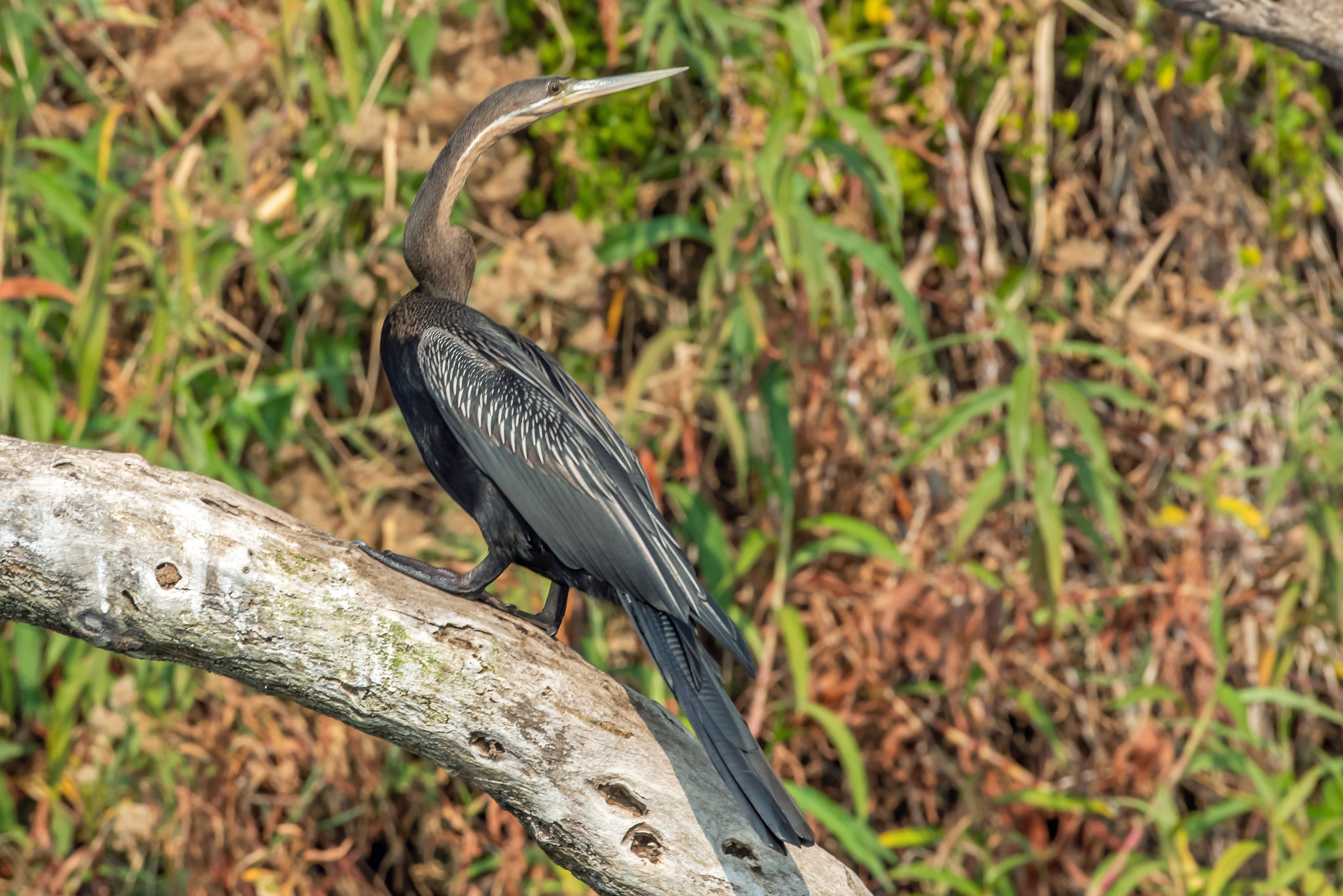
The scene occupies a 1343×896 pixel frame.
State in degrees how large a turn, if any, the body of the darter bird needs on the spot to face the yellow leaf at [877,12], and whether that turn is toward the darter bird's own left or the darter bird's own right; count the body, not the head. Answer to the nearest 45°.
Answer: approximately 90° to the darter bird's own right

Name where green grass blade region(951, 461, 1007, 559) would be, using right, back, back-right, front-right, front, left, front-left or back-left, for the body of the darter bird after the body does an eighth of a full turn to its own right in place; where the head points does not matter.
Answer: right

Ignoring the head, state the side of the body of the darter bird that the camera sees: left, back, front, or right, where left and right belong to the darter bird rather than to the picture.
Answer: left

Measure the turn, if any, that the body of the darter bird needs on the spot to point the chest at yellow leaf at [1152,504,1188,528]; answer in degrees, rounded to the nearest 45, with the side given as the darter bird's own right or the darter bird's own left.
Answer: approximately 135° to the darter bird's own right
